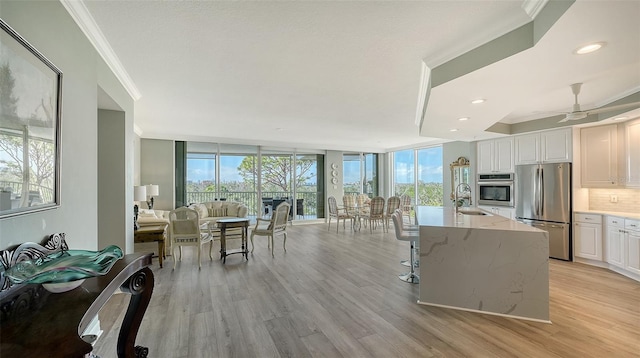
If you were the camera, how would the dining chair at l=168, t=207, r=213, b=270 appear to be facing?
facing away from the viewer and to the right of the viewer

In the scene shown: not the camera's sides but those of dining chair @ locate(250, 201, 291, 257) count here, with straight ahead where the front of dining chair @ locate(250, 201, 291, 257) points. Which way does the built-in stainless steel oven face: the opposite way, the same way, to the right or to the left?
to the left

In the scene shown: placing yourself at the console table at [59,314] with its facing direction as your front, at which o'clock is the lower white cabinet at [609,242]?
The lower white cabinet is roughly at 11 o'clock from the console table.

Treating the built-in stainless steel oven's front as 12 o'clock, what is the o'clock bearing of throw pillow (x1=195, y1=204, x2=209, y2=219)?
The throw pillow is roughly at 2 o'clock from the built-in stainless steel oven.

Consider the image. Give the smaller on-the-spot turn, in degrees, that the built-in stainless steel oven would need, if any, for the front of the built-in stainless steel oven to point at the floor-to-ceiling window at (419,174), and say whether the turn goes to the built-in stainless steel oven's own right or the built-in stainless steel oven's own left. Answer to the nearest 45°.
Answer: approximately 135° to the built-in stainless steel oven's own right

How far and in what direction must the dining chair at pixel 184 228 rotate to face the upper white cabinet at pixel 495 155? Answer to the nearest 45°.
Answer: approximately 45° to its right

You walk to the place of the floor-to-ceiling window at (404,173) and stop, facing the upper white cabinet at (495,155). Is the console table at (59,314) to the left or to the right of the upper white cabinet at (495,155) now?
right

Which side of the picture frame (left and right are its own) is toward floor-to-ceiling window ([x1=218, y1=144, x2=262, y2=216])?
left

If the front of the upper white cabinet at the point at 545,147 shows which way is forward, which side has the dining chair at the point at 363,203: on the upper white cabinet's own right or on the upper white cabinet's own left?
on the upper white cabinet's own right

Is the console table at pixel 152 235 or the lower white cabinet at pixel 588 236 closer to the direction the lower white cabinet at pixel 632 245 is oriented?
the console table
